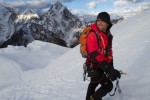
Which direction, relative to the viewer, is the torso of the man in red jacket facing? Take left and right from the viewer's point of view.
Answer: facing the viewer and to the right of the viewer
